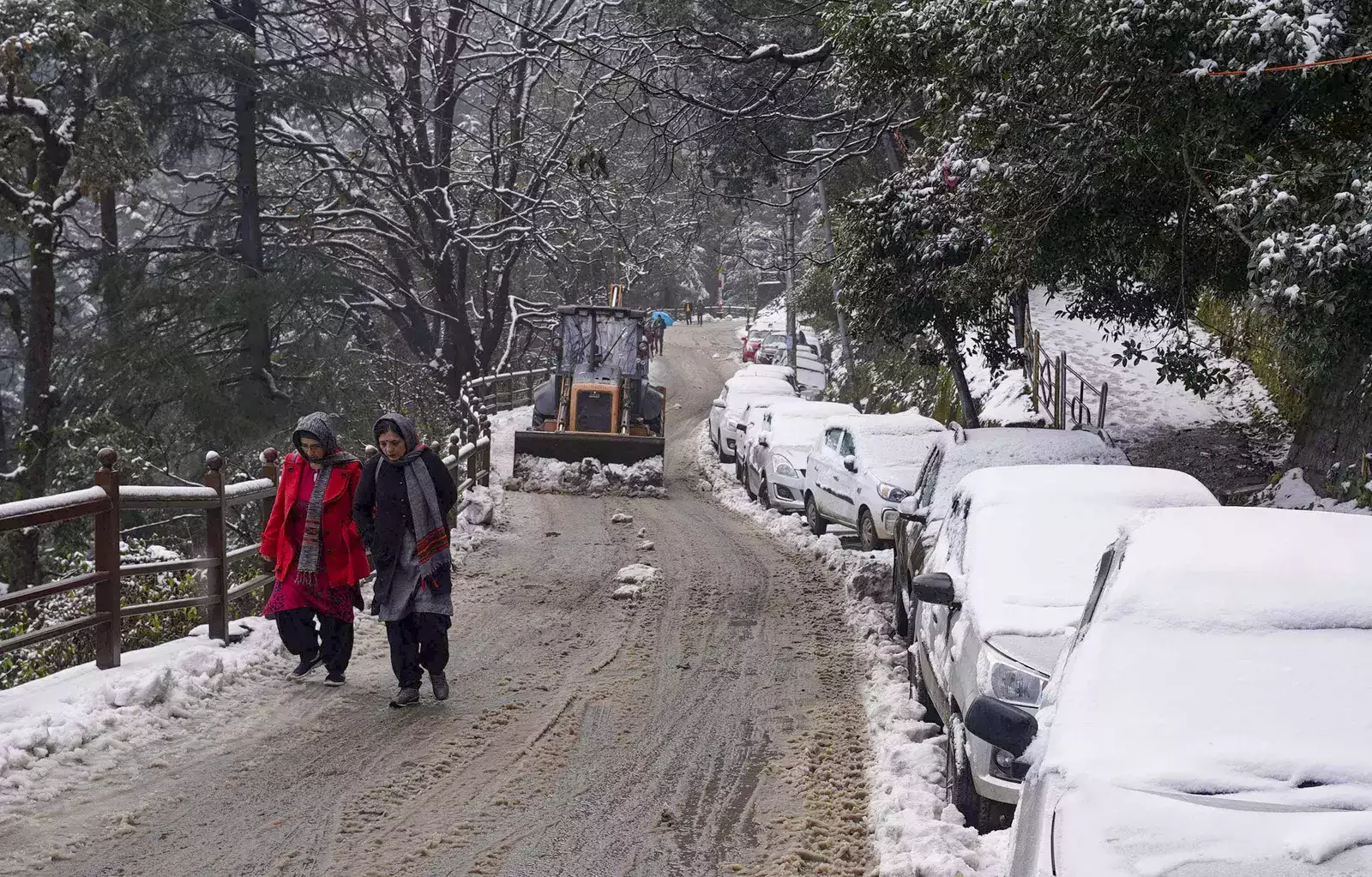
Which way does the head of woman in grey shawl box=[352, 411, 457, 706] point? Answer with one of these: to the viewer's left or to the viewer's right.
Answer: to the viewer's left

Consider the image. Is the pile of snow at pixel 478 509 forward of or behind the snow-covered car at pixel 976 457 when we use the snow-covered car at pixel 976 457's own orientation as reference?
behind

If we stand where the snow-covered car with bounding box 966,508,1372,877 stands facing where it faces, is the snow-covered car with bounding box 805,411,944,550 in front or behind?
behind

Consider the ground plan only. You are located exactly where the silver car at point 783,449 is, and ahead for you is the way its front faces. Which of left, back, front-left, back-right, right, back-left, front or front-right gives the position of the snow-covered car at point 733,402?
back-left

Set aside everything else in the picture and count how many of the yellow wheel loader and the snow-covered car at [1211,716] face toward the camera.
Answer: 2

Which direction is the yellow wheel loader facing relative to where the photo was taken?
toward the camera

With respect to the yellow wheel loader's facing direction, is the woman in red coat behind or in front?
in front

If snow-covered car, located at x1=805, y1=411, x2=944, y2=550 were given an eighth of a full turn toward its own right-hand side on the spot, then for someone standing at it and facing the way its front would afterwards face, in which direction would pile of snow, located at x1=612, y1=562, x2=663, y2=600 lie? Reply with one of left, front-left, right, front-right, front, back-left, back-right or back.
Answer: front-right

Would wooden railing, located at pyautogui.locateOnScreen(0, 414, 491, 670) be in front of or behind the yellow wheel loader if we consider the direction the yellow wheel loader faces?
in front

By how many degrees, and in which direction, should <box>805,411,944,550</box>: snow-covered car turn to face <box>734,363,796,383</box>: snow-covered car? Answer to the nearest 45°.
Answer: approximately 135° to its left

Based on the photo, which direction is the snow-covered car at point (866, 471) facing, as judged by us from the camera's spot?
facing the viewer and to the right of the viewer

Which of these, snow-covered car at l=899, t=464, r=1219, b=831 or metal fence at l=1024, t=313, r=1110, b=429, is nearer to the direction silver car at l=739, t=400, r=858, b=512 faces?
the snow-covered car

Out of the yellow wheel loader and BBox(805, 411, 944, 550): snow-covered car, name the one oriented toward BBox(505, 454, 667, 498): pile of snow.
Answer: the yellow wheel loader

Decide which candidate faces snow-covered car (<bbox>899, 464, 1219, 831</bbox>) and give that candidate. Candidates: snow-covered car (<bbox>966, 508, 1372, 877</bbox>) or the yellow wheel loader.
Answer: the yellow wheel loader
